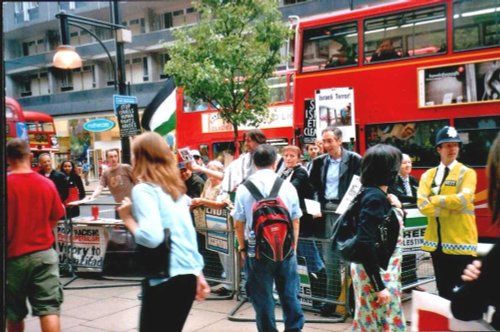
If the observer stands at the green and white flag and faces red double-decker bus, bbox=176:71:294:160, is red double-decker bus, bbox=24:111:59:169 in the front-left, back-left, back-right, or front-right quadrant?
front-left

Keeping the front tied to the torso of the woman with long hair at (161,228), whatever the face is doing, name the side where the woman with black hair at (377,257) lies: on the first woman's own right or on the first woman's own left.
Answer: on the first woman's own right

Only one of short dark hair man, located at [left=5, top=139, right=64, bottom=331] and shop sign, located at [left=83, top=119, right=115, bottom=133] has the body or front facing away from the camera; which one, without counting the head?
the short dark hair man

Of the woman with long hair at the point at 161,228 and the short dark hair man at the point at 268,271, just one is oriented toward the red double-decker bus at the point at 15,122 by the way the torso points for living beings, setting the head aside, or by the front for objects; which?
the woman with long hair

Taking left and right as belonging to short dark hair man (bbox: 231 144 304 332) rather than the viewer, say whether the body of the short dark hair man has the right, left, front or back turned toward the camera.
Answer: back

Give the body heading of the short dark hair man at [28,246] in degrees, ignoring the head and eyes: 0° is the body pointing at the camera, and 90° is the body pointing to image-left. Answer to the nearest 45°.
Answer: approximately 180°

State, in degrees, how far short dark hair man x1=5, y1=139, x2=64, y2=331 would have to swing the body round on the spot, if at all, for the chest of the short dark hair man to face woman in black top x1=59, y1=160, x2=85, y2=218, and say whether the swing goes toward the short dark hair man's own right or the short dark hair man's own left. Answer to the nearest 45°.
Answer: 0° — they already face them

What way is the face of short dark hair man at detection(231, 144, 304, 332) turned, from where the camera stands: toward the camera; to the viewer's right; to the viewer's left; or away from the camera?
away from the camera

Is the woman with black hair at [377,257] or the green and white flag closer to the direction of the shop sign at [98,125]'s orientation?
the woman with black hair

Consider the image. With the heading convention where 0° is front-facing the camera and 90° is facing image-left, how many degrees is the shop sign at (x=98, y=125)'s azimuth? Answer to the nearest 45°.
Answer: approximately 0°

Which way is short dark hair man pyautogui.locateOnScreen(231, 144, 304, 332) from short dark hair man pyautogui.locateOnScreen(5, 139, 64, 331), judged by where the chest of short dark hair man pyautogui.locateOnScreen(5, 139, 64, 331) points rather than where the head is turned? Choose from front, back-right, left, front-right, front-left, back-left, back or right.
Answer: right

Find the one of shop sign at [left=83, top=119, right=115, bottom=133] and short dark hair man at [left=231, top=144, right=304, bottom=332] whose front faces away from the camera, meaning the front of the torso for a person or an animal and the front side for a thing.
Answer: the short dark hair man

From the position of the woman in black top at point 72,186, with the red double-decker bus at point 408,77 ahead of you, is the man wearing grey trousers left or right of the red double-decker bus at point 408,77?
right

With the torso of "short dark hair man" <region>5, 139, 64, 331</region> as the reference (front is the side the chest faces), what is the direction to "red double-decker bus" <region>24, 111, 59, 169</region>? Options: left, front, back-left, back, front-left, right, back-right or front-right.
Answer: front
